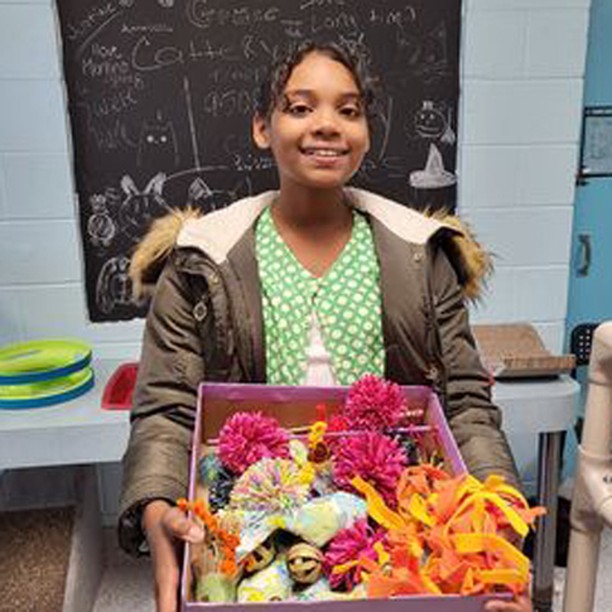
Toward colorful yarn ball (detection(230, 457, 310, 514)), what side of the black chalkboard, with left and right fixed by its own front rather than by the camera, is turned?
front

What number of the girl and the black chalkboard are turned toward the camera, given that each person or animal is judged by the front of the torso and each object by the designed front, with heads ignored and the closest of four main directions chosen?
2

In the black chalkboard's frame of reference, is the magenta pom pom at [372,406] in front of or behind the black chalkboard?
in front

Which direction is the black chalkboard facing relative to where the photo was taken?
toward the camera

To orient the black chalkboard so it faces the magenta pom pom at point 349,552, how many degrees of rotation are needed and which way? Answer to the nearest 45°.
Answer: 0° — it already faces it

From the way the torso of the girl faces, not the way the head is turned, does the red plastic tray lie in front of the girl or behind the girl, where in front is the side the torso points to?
behind

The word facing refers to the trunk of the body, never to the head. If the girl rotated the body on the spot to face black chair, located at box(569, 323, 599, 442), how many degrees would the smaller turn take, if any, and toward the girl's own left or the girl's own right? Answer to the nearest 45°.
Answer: approximately 135° to the girl's own left

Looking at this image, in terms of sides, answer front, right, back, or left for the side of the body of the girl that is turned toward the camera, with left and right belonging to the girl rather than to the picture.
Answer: front

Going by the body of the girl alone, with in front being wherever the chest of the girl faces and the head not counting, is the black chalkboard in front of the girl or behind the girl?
behind

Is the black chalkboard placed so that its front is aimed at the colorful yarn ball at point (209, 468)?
yes

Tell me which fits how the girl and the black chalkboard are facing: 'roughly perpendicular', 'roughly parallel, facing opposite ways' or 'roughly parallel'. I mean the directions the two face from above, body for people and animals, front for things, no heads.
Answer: roughly parallel

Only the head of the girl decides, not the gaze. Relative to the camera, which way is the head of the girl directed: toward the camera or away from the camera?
toward the camera
